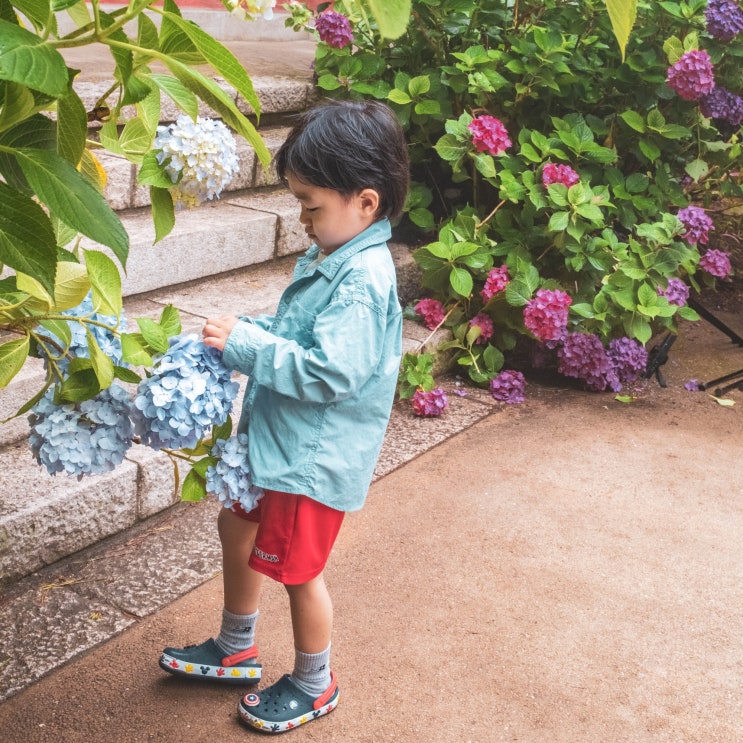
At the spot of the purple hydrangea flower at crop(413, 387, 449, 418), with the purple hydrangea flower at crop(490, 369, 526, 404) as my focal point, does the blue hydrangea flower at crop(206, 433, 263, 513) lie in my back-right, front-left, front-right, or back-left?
back-right

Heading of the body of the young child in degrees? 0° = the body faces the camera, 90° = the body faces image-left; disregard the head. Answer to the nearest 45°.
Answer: approximately 90°
